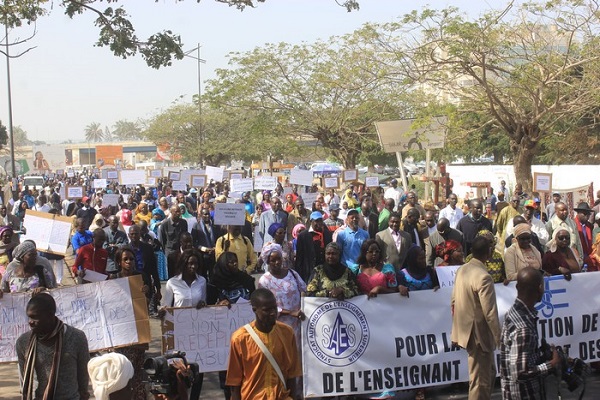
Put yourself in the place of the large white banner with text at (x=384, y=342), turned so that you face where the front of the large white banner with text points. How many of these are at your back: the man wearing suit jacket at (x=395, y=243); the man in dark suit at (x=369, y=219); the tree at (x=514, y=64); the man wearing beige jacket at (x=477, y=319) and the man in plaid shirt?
3

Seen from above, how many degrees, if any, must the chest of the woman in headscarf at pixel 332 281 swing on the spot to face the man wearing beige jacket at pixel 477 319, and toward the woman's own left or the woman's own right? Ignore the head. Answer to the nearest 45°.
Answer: approximately 45° to the woman's own left

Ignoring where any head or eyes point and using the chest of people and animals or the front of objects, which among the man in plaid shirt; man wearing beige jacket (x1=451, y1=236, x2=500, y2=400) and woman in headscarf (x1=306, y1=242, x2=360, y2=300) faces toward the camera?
the woman in headscarf

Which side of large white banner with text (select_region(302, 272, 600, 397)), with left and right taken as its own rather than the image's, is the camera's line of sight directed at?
front

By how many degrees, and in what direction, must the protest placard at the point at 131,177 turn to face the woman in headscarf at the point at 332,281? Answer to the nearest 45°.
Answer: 0° — it already faces them

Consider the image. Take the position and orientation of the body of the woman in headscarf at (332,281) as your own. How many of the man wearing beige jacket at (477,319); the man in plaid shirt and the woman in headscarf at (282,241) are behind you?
1

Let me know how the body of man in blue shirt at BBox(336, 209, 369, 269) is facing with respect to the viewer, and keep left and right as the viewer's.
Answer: facing the viewer

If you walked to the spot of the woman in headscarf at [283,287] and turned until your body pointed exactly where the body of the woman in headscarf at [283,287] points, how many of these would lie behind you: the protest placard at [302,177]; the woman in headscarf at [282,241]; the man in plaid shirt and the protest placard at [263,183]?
3

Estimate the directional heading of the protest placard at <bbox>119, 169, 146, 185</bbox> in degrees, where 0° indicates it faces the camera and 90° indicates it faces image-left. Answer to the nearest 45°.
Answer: approximately 0°

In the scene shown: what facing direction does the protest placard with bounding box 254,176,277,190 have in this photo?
toward the camera
